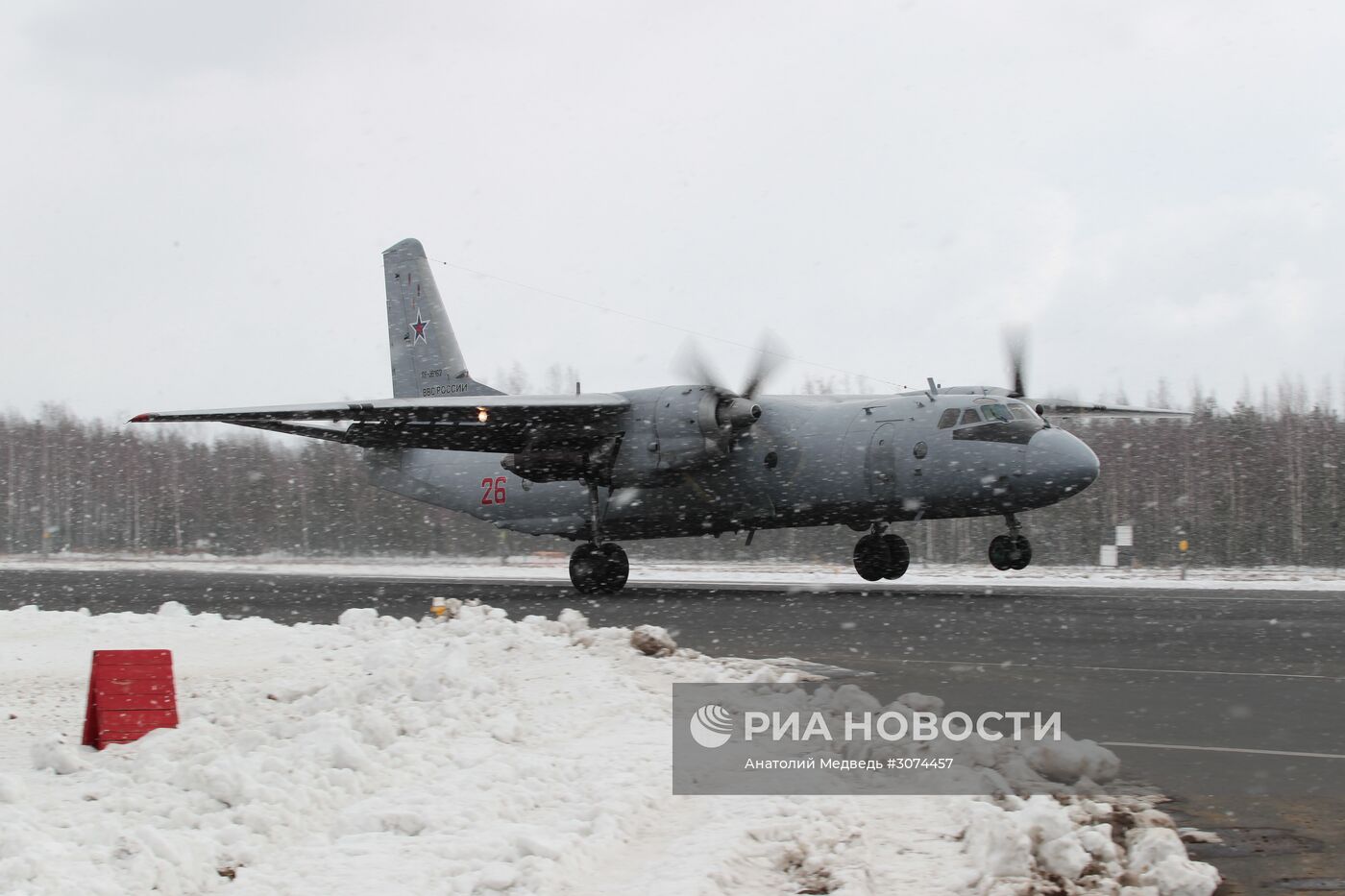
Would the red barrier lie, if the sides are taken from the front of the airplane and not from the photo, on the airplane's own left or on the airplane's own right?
on the airplane's own right

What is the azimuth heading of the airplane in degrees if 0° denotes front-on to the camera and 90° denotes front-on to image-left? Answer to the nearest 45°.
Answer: approximately 315°
